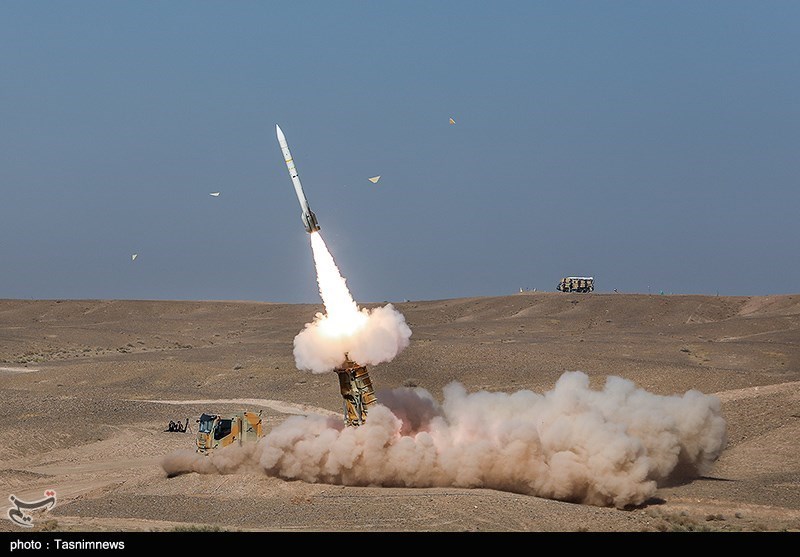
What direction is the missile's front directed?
to the viewer's left
